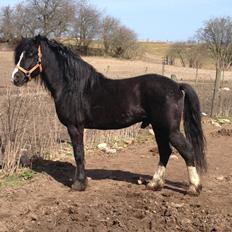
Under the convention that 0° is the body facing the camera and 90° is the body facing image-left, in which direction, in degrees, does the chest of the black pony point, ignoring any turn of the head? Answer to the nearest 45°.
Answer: approximately 90°

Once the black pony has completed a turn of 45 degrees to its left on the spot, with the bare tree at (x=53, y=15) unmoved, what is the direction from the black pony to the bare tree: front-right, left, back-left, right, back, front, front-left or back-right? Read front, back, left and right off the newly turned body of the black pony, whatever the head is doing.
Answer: back-right

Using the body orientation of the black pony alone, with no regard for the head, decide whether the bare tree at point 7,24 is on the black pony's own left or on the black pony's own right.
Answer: on the black pony's own right
